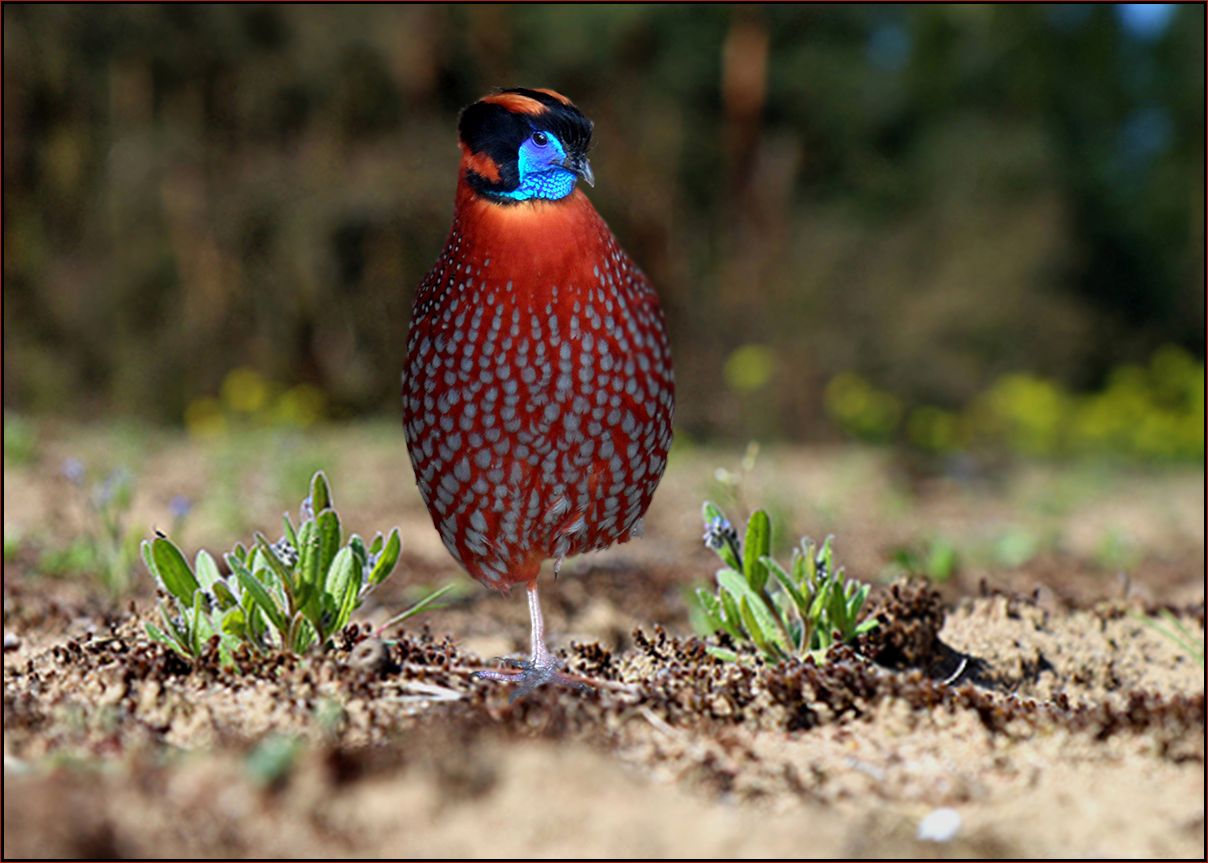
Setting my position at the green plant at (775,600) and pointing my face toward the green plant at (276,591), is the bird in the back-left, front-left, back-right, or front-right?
front-left

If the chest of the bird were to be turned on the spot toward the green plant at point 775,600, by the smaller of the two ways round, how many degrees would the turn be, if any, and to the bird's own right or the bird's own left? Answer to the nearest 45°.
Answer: approximately 135° to the bird's own left

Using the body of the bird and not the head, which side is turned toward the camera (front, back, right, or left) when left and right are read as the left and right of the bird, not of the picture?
front

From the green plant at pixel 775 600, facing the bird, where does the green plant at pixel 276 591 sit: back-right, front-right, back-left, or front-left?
front-right
